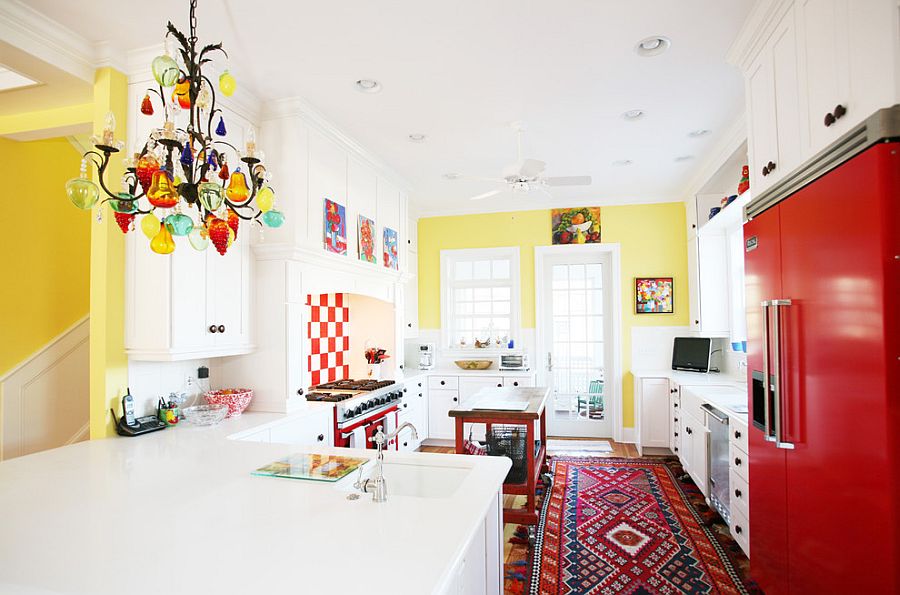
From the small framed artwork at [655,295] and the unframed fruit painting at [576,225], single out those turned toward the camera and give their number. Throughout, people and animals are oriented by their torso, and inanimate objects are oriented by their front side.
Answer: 2

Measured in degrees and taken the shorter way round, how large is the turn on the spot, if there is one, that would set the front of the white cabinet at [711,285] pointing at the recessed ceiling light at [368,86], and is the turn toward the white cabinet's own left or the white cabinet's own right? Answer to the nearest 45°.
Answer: approximately 45° to the white cabinet's own left

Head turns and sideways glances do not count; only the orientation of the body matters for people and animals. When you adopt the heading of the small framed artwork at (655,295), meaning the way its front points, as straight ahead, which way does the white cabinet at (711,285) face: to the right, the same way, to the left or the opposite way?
to the right

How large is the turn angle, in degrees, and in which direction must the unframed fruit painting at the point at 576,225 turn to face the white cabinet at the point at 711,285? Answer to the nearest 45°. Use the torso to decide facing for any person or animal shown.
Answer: approximately 45° to its left

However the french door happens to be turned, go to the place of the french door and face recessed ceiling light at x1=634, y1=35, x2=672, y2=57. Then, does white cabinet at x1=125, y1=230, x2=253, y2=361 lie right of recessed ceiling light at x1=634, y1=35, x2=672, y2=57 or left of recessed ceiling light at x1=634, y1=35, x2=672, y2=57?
right

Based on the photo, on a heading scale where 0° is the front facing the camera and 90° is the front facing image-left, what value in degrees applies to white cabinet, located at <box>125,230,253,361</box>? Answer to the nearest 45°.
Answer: approximately 315°

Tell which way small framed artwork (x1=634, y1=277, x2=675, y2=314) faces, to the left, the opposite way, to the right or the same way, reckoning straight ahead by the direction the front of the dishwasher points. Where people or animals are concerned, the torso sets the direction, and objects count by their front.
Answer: to the left

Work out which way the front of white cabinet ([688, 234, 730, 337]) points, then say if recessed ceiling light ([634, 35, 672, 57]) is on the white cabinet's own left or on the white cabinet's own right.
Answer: on the white cabinet's own left

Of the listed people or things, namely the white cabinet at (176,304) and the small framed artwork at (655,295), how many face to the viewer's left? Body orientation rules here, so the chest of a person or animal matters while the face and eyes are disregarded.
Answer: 0

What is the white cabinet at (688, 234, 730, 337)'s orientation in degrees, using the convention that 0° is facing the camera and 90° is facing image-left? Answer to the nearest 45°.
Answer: approximately 90°

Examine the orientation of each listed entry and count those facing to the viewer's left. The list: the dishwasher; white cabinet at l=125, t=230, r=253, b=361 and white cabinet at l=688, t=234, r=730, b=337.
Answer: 2

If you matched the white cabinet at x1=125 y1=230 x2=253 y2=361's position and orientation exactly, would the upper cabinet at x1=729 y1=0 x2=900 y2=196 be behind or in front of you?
in front

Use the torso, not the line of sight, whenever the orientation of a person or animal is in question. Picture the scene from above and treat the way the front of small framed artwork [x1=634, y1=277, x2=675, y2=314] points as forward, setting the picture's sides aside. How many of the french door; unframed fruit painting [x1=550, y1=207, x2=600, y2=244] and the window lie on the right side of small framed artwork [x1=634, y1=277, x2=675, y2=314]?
3

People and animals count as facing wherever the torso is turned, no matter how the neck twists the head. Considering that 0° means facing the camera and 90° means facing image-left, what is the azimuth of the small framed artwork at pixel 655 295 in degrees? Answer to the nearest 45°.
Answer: approximately 0°

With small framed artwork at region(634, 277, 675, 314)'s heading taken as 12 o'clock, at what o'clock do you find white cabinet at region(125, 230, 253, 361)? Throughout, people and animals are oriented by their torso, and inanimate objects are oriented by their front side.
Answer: The white cabinet is roughly at 1 o'clock from the small framed artwork.

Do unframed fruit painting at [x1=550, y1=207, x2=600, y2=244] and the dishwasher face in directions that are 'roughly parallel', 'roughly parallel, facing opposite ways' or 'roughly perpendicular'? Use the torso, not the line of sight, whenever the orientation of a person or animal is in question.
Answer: roughly perpendicular
